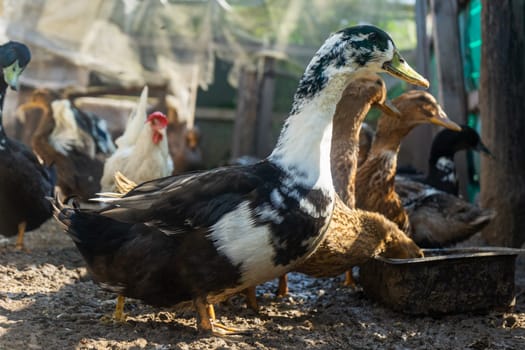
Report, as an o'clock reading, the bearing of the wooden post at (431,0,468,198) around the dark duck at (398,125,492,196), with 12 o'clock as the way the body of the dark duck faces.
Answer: The wooden post is roughly at 9 o'clock from the dark duck.

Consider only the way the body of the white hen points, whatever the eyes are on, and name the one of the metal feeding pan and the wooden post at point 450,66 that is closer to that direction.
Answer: the metal feeding pan

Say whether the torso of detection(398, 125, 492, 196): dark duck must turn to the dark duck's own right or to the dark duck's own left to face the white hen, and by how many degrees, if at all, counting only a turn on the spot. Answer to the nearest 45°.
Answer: approximately 180°

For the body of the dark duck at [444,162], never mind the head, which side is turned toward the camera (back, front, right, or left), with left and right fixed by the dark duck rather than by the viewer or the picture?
right

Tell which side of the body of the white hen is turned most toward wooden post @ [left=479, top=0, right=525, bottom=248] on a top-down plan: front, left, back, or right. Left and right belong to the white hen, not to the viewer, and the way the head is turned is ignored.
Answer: front

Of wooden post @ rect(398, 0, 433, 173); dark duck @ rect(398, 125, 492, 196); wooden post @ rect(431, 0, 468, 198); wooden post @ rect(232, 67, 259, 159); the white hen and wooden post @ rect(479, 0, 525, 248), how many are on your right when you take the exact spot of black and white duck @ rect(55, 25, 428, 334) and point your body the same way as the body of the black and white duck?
0

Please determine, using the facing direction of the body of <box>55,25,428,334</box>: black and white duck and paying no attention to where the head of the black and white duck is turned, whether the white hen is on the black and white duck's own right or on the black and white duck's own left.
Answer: on the black and white duck's own left

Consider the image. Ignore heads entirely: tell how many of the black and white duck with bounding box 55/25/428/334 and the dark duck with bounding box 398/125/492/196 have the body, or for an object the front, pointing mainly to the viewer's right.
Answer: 2

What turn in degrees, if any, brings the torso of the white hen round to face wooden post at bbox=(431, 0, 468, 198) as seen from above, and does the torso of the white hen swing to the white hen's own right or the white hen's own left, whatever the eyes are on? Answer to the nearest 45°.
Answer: approximately 45° to the white hen's own left

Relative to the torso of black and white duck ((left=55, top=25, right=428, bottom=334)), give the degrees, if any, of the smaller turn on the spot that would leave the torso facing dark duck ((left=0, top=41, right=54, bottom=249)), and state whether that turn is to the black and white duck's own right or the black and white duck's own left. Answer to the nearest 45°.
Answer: approximately 135° to the black and white duck's own left

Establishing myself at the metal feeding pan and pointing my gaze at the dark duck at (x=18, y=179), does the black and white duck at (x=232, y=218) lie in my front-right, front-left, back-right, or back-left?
front-left

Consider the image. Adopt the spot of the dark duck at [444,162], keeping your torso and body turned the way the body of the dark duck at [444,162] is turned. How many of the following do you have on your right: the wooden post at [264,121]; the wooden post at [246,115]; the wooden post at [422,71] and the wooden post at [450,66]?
0

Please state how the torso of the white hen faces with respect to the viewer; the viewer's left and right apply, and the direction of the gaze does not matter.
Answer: facing the viewer and to the right of the viewer

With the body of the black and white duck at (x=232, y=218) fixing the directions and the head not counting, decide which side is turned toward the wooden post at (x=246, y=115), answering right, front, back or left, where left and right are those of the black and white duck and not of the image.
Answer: left

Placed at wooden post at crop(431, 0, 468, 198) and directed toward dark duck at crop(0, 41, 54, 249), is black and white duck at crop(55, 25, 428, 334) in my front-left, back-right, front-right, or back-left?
front-left

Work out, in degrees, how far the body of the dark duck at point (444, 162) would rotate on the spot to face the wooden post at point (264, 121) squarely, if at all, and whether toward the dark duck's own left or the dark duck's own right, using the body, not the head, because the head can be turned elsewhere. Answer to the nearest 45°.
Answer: approximately 135° to the dark duck's own left

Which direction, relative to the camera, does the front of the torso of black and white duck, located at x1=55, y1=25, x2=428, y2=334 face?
to the viewer's right
